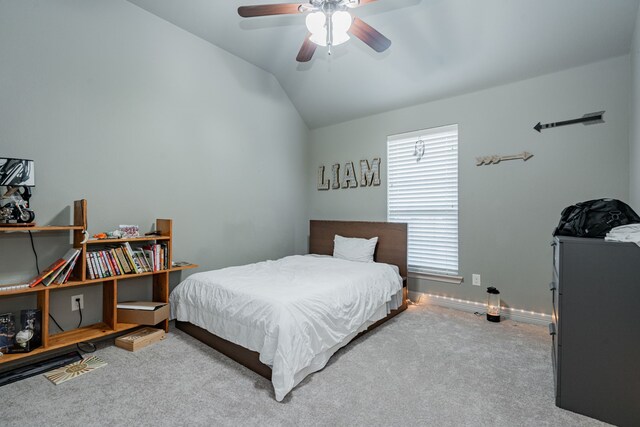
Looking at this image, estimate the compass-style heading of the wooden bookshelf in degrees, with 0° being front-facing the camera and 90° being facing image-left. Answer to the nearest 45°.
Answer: approximately 315°

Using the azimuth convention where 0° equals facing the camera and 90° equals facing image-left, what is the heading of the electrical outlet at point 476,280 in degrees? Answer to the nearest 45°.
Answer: approximately 0°

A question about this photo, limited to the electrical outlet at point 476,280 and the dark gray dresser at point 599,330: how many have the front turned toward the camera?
1

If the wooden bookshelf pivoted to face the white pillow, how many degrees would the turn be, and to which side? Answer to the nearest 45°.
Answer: approximately 45° to its left

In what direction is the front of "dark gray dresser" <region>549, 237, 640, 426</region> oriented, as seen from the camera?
facing to the left of the viewer
